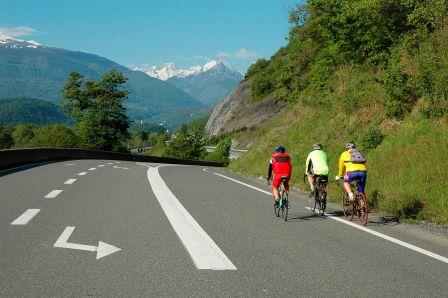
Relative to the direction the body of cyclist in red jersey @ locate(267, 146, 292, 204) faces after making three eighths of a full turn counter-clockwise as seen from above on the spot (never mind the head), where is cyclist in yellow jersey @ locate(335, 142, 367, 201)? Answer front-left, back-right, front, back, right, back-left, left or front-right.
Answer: back-left

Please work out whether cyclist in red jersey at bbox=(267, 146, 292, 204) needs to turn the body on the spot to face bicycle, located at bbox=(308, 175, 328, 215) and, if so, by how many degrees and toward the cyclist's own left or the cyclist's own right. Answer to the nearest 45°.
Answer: approximately 45° to the cyclist's own right

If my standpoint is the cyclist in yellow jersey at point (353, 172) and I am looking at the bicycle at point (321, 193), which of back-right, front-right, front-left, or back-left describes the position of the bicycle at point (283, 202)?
front-left

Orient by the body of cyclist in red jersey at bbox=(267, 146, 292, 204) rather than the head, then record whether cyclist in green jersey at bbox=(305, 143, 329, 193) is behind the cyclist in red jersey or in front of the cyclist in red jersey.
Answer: in front

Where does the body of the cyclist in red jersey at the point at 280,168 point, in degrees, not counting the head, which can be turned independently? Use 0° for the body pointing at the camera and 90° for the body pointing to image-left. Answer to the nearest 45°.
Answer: approximately 180°
